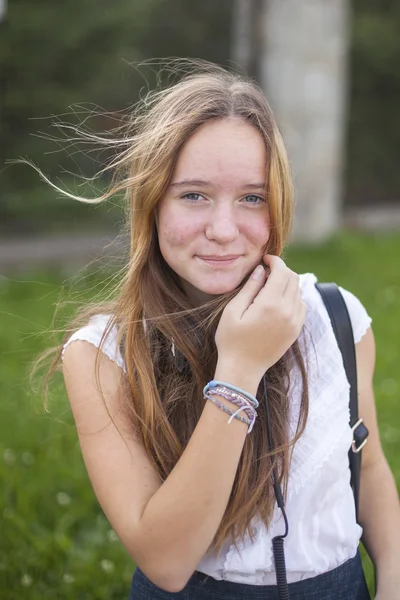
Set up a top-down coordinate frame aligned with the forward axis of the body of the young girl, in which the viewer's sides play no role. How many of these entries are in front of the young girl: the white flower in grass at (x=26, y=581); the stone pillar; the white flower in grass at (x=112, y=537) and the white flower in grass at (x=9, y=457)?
0

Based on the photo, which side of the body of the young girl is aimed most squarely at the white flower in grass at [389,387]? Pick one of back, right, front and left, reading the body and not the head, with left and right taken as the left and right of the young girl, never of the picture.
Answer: back

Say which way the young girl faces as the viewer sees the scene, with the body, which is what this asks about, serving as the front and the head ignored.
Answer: toward the camera

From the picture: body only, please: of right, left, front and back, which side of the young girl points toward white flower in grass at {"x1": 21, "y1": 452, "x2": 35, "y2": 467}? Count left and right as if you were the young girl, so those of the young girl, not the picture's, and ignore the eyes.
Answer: back

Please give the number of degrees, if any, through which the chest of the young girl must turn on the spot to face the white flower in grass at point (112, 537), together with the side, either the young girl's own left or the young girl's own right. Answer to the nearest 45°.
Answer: approximately 180°

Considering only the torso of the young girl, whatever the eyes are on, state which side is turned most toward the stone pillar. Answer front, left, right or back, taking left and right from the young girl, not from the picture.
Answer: back

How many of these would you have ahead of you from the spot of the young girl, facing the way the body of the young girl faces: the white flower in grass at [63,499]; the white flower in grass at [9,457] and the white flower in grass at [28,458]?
0

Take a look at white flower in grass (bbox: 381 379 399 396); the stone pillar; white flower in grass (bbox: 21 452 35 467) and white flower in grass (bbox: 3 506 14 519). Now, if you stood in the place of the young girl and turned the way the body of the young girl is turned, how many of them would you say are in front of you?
0

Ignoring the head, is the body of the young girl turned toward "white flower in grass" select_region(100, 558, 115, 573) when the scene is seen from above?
no

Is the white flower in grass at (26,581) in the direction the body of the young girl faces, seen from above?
no

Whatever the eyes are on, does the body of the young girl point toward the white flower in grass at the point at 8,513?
no

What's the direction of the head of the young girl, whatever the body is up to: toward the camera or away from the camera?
toward the camera

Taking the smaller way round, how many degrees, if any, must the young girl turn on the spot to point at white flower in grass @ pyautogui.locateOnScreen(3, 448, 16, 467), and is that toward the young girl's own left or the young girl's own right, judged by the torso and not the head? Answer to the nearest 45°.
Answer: approximately 135° to the young girl's own right
